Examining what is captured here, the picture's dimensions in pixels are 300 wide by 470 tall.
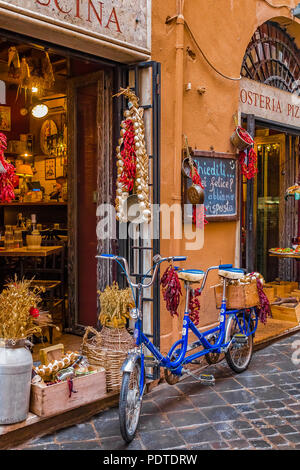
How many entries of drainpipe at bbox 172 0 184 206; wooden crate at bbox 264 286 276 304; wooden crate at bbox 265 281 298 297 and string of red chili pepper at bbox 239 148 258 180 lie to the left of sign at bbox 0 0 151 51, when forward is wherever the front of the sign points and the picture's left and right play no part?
4

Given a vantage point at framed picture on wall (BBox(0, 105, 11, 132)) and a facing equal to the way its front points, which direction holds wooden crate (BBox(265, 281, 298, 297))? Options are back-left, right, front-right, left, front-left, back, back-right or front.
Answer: front-left

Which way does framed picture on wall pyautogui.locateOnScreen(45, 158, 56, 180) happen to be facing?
toward the camera

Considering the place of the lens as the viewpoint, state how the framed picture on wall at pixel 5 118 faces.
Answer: facing the viewer

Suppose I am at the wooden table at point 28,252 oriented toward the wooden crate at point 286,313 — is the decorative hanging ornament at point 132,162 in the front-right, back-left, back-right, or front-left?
front-right

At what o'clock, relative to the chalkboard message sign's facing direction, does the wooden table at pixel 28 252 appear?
The wooden table is roughly at 4 o'clock from the chalkboard message sign.

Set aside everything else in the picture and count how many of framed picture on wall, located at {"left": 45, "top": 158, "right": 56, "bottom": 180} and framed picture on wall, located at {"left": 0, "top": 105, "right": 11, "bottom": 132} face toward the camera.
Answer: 2

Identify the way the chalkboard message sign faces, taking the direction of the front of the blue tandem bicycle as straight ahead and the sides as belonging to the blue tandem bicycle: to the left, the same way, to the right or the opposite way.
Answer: to the left

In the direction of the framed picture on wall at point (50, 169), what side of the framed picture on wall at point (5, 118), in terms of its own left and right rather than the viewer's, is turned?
left

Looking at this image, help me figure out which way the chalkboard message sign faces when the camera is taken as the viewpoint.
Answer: facing the viewer and to the right of the viewer

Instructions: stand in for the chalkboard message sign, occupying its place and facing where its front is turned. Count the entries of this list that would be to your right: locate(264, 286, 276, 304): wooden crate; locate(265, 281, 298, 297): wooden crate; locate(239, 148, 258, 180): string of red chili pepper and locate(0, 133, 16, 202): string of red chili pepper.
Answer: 1

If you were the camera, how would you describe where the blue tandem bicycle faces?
facing the viewer and to the left of the viewer

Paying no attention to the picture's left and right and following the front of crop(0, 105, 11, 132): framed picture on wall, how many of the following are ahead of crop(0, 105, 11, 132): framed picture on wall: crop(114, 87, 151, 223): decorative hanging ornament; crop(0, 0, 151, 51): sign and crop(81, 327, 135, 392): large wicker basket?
3

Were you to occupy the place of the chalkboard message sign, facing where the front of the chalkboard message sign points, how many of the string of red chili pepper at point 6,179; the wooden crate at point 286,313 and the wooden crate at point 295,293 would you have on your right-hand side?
1

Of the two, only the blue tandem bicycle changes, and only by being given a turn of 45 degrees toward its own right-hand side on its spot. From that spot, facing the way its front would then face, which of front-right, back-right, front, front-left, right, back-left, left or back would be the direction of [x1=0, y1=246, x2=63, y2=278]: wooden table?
front-right
